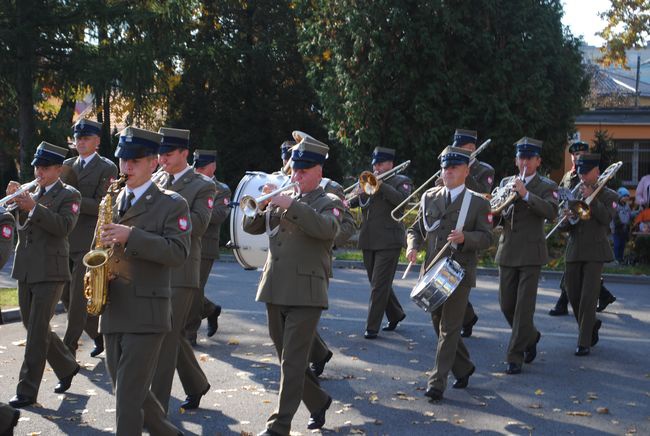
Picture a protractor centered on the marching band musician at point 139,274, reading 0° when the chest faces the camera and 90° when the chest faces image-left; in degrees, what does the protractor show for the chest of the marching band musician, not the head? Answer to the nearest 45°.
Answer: approximately 45°

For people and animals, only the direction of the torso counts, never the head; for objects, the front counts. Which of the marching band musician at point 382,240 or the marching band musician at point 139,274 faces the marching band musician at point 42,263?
the marching band musician at point 382,240

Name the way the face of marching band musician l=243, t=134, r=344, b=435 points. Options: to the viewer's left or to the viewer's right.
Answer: to the viewer's left

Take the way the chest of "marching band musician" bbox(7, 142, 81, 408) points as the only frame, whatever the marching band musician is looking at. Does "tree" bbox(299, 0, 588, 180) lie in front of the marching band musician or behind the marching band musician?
behind

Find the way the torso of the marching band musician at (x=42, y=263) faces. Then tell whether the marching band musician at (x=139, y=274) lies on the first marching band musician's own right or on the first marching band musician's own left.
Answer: on the first marching band musician's own left

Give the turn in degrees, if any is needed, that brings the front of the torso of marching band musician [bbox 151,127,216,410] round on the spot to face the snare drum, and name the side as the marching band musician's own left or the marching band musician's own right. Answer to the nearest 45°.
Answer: approximately 135° to the marching band musician's own left

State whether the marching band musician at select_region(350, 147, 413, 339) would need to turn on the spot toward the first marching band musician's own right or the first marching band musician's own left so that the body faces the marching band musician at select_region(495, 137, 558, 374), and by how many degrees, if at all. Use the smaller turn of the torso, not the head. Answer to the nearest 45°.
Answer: approximately 90° to the first marching band musician's own left

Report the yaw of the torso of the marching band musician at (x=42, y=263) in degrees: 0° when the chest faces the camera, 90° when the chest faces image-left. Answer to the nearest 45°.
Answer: approximately 45°

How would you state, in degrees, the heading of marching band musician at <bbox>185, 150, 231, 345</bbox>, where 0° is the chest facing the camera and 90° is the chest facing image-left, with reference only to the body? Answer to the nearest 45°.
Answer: approximately 45°

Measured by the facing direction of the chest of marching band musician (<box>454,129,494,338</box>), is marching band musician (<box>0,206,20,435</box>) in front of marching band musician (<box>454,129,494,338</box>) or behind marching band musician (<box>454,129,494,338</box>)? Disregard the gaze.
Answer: in front

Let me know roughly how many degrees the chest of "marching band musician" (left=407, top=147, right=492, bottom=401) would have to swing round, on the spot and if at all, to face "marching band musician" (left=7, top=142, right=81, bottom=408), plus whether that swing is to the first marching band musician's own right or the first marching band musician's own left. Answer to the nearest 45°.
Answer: approximately 45° to the first marching band musician's own right

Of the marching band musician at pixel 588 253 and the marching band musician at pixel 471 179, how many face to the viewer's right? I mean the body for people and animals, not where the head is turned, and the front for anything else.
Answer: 0

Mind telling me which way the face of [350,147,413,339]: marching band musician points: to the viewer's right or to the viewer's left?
to the viewer's left
